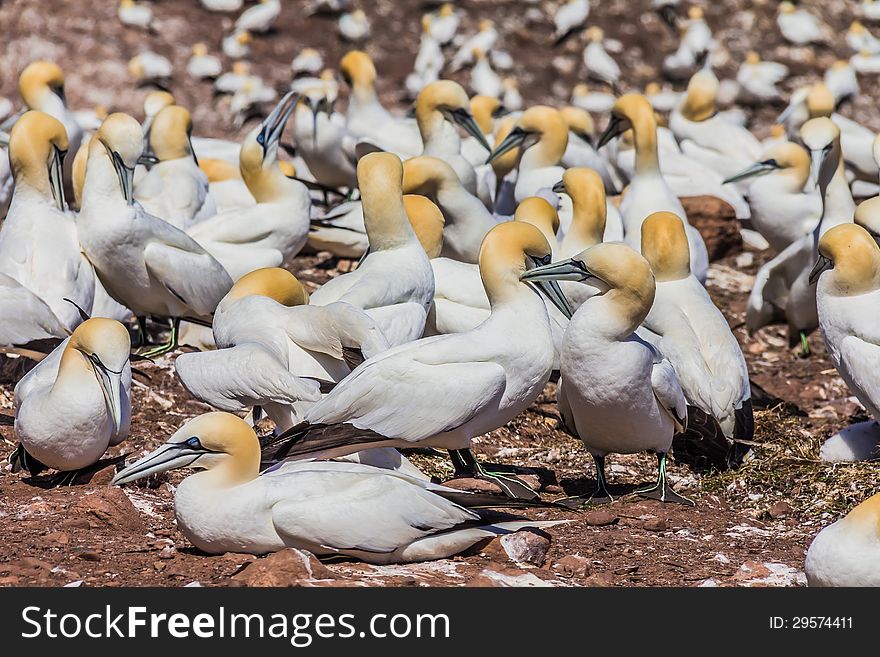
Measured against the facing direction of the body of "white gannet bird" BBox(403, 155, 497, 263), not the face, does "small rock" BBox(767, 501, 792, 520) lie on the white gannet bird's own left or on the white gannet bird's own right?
on the white gannet bird's own left

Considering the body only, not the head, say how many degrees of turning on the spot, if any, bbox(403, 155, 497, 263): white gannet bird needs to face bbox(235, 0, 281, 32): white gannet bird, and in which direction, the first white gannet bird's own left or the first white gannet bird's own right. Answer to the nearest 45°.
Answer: approximately 90° to the first white gannet bird's own right

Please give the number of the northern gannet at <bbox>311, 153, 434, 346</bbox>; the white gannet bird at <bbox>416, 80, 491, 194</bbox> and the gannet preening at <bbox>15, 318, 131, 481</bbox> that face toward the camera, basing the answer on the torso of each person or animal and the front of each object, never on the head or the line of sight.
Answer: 1

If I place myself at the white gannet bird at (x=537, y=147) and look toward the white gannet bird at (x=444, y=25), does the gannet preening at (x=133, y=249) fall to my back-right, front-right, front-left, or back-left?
back-left

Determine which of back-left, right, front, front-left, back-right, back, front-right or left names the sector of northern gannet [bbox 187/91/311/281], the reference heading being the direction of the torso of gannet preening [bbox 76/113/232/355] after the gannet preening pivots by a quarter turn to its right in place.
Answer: right

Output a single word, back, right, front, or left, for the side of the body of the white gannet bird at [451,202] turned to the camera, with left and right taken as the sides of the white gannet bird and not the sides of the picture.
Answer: left

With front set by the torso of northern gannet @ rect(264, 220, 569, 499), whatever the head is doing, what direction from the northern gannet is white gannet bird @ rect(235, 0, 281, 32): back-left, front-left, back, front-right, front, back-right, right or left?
left

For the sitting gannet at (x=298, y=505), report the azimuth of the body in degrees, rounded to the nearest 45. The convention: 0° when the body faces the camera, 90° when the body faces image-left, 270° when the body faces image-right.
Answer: approximately 90°

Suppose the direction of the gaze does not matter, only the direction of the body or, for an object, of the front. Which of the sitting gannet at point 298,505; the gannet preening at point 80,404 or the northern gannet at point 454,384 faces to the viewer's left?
the sitting gannet

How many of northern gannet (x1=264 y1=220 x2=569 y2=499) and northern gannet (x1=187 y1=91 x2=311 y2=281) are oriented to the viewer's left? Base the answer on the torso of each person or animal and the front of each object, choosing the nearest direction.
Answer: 0

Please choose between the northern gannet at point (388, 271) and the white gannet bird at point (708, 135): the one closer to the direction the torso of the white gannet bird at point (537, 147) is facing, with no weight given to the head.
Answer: the northern gannet

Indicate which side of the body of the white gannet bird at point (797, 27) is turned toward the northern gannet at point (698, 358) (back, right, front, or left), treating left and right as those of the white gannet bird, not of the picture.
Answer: left

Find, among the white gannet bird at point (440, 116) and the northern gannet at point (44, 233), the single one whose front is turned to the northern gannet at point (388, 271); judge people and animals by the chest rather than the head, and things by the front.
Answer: the northern gannet at point (44, 233)

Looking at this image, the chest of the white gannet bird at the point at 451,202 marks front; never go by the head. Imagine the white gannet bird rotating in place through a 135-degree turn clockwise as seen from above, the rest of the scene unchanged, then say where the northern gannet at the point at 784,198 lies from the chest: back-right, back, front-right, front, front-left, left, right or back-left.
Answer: front
